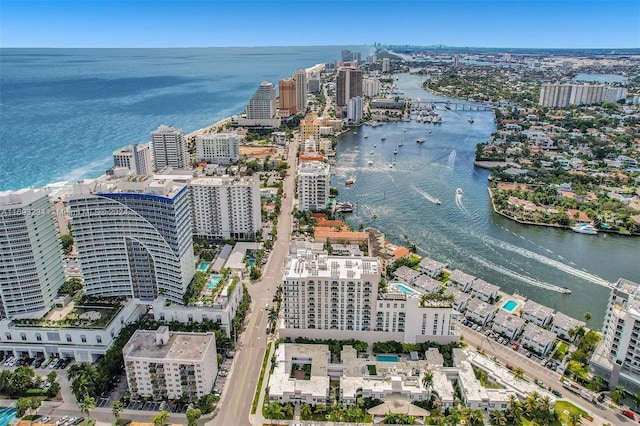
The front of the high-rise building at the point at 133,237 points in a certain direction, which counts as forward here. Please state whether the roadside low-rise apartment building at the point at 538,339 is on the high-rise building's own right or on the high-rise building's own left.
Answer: on the high-rise building's own left

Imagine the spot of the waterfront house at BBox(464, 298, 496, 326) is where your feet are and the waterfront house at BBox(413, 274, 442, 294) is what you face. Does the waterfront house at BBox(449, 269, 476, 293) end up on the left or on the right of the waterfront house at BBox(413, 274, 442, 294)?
right

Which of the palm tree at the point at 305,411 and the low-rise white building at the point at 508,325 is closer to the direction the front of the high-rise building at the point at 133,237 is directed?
the palm tree

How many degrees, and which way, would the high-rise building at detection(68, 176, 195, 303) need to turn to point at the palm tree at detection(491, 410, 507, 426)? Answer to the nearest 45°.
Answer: approximately 45° to its left

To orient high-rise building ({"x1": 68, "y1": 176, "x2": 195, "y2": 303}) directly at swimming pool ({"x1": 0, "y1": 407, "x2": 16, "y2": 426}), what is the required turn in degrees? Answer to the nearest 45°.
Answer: approximately 45° to its right

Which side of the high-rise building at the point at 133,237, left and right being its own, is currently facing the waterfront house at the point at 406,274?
left

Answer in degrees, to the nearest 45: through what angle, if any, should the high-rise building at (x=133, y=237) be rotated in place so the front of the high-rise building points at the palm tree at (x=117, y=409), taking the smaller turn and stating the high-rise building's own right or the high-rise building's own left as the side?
0° — it already faces it

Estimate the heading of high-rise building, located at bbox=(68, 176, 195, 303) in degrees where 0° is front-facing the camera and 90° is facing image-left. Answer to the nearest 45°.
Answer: approximately 0°

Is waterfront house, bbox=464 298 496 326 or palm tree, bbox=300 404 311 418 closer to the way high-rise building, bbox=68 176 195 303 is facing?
the palm tree

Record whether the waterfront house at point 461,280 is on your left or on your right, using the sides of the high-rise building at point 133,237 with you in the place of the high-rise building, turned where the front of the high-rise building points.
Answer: on your left

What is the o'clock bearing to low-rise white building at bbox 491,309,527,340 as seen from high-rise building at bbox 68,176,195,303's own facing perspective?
The low-rise white building is roughly at 10 o'clock from the high-rise building.

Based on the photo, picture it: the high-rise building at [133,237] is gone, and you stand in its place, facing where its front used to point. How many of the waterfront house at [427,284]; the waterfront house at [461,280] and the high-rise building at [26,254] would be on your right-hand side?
1

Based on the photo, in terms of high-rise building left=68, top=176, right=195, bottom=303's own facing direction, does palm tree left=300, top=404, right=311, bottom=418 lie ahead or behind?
ahead
